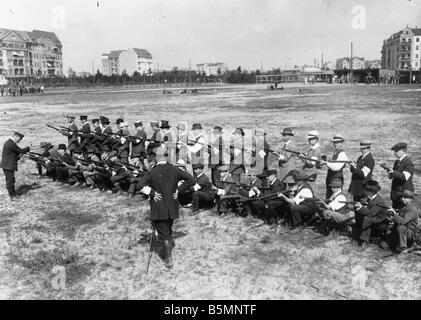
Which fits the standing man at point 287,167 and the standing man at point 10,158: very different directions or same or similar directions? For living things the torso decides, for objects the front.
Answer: very different directions

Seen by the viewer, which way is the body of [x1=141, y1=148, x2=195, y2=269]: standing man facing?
away from the camera

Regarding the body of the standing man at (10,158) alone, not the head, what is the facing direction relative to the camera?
to the viewer's right

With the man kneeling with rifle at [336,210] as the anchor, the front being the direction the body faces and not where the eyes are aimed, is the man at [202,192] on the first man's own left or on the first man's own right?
on the first man's own right

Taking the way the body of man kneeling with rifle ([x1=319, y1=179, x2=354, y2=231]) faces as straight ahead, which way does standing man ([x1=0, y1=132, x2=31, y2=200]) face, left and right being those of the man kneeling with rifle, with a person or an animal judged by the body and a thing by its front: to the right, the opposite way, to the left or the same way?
the opposite way

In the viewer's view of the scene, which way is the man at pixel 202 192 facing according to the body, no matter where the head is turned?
to the viewer's left

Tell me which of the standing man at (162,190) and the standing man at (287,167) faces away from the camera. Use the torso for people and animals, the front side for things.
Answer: the standing man at (162,190)
